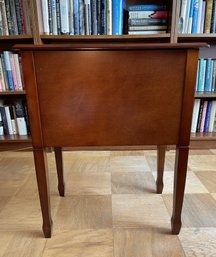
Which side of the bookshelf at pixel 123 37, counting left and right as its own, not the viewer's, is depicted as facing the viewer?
front

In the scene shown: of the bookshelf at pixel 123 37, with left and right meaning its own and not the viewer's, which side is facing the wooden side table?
front

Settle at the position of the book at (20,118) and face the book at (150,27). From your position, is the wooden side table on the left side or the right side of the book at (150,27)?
right
